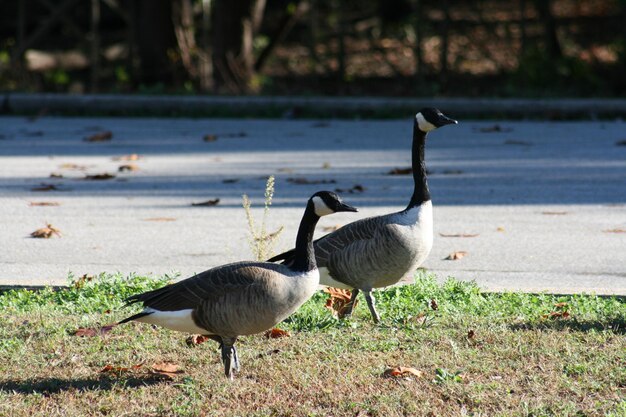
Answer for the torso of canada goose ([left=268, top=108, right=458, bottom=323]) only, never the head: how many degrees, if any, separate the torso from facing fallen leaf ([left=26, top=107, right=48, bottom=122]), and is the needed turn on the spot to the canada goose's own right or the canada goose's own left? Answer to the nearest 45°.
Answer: approximately 135° to the canada goose's own left

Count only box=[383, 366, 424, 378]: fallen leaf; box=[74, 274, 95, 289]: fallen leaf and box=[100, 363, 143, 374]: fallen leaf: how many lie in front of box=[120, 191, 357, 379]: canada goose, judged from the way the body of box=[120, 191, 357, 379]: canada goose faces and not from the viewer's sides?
1

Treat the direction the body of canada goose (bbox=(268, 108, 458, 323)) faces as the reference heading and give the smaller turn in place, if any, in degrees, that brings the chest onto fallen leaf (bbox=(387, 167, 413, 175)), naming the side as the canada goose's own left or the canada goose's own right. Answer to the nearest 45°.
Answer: approximately 90° to the canada goose's own left

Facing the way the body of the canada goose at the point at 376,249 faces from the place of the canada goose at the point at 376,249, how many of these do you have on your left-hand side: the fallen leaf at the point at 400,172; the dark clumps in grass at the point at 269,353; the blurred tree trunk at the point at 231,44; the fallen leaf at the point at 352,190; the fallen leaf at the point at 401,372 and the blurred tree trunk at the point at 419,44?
4

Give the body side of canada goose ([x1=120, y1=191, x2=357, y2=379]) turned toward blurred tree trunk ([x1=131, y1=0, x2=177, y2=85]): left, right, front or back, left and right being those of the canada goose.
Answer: left

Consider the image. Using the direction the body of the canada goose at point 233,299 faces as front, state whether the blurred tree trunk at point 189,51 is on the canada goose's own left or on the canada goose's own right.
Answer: on the canada goose's own left

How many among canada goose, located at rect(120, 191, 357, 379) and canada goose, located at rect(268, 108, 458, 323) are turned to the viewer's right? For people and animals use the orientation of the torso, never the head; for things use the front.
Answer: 2

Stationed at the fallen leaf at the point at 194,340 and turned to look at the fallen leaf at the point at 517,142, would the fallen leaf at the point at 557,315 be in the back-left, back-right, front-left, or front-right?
front-right

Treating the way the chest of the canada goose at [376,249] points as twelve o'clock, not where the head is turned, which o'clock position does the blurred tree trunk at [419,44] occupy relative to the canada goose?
The blurred tree trunk is roughly at 9 o'clock from the canada goose.

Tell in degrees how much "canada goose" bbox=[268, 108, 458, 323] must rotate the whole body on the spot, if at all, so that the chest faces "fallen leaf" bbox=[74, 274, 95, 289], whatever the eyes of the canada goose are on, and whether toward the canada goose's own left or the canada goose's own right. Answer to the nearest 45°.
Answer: approximately 180°

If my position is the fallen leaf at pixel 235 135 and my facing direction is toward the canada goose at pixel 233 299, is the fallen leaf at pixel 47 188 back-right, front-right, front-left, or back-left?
front-right

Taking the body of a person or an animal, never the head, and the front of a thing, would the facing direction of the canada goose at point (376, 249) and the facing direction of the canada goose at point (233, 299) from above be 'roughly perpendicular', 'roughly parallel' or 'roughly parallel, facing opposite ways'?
roughly parallel

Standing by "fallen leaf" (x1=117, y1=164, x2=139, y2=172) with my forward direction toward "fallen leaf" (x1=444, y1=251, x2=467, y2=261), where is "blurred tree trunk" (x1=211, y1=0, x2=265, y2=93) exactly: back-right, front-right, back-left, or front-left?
back-left

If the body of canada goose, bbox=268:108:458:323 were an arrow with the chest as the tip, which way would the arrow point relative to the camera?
to the viewer's right

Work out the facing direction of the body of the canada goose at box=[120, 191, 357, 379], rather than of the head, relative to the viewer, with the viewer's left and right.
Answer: facing to the right of the viewer

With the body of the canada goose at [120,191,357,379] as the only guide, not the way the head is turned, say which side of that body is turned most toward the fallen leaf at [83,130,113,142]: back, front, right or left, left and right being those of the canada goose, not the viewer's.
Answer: left

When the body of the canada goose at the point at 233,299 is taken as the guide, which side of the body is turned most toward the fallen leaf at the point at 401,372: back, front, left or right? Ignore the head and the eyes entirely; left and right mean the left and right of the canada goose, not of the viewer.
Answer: front
